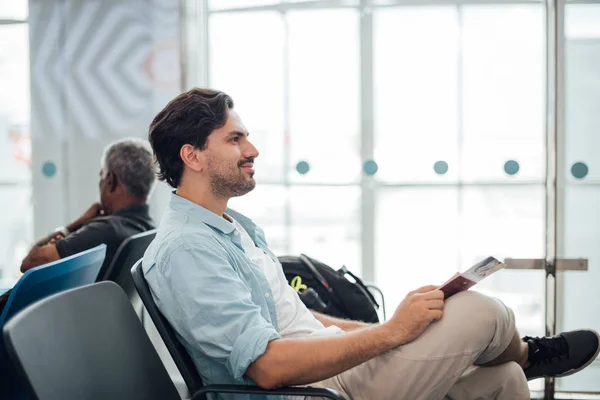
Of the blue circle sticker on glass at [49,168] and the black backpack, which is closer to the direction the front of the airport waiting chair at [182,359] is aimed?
the black backpack

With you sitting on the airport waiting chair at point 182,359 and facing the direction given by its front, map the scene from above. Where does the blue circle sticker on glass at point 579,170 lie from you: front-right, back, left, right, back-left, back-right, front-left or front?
front-left

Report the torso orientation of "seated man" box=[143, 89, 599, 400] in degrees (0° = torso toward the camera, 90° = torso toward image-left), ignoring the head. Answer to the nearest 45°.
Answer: approximately 270°

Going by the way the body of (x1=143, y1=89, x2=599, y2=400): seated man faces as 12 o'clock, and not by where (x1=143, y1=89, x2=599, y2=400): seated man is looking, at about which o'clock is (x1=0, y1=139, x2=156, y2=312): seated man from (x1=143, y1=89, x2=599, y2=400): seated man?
(x1=0, y1=139, x2=156, y2=312): seated man is roughly at 8 o'clock from (x1=143, y1=89, x2=599, y2=400): seated man.

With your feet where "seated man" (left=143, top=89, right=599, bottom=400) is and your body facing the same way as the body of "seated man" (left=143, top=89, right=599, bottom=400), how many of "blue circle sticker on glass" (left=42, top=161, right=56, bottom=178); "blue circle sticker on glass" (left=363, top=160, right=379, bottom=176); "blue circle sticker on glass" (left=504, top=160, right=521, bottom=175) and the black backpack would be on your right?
0

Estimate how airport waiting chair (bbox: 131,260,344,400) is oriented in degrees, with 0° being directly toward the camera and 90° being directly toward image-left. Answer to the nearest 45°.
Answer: approximately 270°

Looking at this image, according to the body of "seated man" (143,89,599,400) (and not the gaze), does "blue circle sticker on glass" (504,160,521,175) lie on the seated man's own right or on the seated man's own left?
on the seated man's own left

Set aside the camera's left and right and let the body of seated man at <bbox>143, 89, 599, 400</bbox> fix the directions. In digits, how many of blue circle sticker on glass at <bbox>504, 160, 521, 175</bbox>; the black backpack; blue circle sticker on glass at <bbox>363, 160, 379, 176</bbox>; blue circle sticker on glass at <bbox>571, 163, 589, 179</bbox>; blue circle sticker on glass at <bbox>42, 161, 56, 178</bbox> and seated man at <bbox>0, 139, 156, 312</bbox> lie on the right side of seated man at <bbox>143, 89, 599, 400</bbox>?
0
